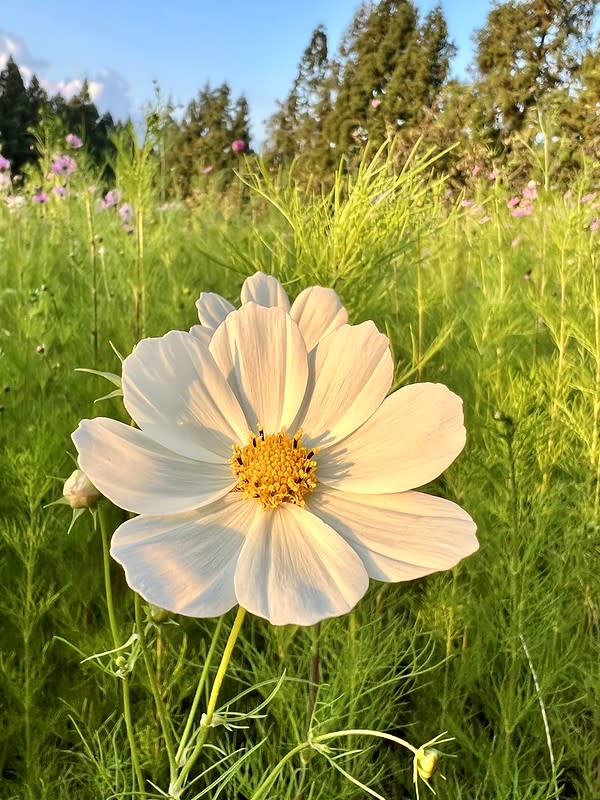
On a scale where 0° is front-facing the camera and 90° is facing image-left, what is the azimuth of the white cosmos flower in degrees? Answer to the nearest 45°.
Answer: approximately 0°

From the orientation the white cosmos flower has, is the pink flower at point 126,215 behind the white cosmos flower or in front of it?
behind

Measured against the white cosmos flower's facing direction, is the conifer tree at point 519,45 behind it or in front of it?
behind

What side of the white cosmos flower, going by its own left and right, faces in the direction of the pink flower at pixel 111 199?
back

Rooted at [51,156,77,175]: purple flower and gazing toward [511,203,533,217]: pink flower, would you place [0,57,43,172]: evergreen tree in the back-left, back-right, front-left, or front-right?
back-left

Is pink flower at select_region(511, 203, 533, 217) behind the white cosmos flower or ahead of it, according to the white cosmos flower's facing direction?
behind

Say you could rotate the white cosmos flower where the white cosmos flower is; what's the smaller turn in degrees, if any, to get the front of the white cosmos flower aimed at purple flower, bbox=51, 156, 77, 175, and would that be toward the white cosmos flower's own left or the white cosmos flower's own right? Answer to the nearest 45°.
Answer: approximately 180°

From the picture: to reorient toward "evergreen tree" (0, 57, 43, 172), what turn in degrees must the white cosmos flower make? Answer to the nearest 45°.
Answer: approximately 180°
